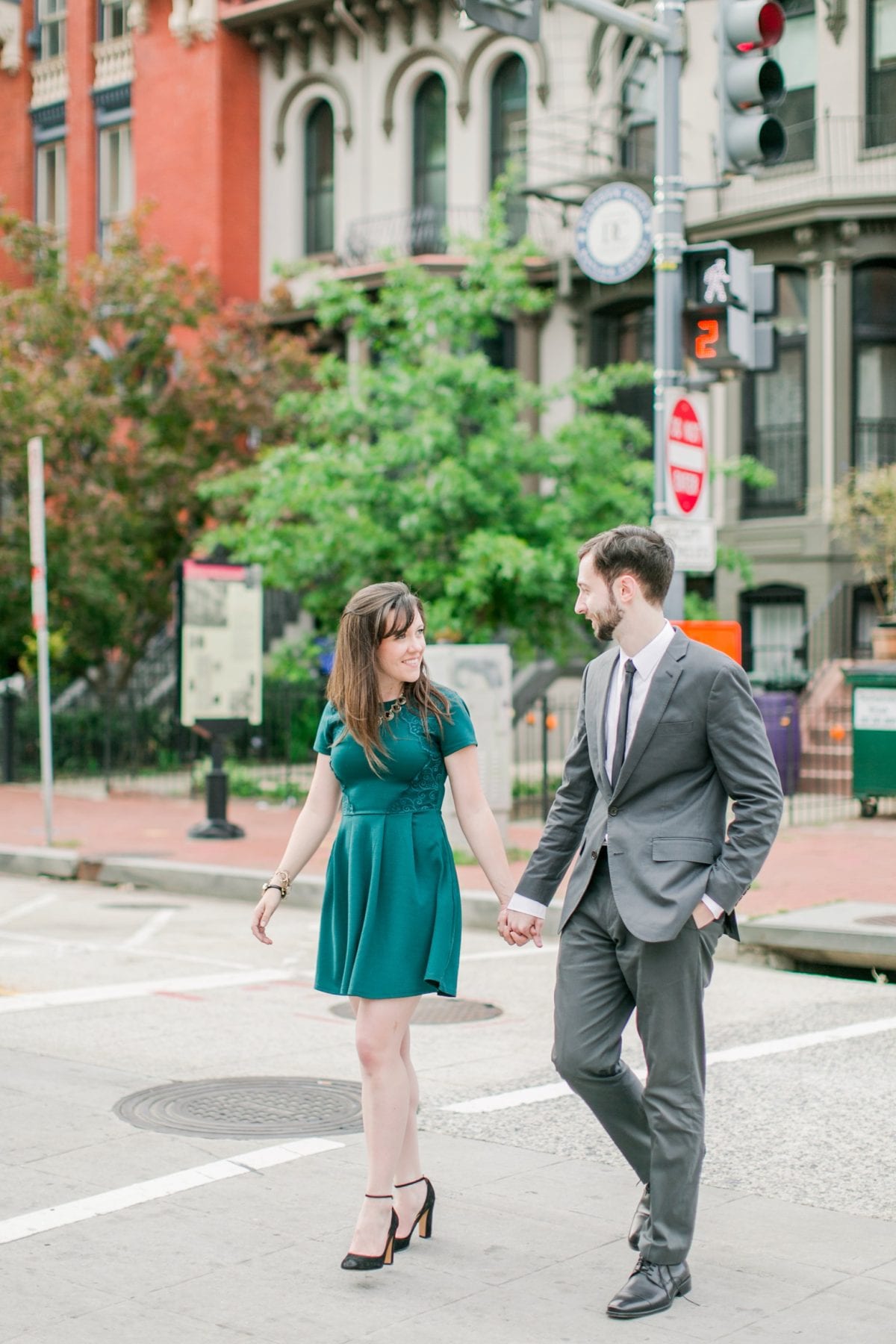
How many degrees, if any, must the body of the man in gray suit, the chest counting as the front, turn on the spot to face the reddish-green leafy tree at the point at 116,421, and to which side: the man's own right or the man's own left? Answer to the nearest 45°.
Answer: approximately 135° to the man's own right

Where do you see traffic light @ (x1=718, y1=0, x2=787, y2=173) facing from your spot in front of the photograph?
facing the viewer and to the right of the viewer

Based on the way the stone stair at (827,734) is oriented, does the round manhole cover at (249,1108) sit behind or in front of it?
in front

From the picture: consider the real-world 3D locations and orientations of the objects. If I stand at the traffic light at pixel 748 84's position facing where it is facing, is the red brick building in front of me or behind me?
behind

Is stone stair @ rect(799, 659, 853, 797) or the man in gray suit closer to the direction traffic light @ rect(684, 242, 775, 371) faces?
the man in gray suit

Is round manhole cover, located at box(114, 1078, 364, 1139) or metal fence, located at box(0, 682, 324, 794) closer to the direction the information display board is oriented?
the round manhole cover

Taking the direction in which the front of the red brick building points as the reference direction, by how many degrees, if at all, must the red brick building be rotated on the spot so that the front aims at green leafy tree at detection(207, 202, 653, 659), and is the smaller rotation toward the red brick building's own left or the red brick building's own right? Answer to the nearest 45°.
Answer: approximately 45° to the red brick building's own left

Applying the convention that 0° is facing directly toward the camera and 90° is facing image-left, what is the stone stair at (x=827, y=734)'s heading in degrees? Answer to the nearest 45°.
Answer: approximately 0°

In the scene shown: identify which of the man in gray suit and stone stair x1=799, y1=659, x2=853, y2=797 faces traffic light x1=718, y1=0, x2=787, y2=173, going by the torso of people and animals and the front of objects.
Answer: the stone stair

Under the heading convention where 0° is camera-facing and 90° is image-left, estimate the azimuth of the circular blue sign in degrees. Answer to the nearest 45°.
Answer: approximately 45°

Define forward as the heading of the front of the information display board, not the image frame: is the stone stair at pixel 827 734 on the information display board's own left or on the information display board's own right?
on the information display board's own left

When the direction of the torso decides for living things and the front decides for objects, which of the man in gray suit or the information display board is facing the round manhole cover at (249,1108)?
the information display board

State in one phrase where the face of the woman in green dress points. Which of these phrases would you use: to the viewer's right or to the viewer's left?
to the viewer's right

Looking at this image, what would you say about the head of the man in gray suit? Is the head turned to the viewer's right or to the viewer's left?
to the viewer's left

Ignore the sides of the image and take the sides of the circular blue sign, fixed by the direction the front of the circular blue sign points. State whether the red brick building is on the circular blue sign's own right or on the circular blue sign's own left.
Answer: on the circular blue sign's own right
